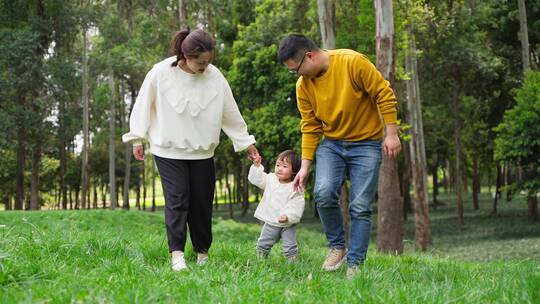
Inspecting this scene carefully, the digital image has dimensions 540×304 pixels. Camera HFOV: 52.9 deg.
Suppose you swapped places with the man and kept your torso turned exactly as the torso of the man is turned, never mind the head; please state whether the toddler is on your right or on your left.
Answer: on your right

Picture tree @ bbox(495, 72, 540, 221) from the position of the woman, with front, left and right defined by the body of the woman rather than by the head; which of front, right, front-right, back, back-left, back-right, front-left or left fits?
back-left

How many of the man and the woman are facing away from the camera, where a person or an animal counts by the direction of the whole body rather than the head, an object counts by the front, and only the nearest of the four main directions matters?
0

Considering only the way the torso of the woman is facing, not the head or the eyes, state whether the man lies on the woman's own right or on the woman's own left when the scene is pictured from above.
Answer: on the woman's own left

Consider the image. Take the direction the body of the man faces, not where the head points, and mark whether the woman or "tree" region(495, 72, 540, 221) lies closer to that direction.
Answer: the woman

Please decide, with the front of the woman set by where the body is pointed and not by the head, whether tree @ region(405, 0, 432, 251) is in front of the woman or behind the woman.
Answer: behind

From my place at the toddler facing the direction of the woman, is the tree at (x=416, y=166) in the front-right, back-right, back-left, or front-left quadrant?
back-right

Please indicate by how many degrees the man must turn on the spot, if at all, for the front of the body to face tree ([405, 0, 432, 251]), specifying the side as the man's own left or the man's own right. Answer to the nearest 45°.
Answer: approximately 135° to the man's own right

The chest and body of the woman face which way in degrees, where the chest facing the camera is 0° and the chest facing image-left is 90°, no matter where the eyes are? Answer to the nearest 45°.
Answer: approximately 0°

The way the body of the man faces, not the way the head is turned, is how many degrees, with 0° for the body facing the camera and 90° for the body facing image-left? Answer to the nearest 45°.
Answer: approximately 45°

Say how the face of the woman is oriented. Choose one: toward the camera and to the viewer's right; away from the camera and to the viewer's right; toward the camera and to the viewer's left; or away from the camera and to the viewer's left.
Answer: toward the camera and to the viewer's right
